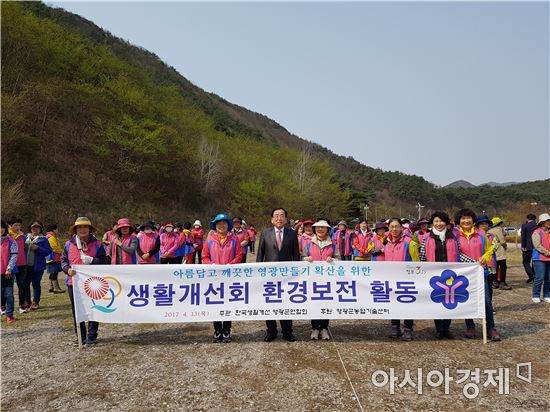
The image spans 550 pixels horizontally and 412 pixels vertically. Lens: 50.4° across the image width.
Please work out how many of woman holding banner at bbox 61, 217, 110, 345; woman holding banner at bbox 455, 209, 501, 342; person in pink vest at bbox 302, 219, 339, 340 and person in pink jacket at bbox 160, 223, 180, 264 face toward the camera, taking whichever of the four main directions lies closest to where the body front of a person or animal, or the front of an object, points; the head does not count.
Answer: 4

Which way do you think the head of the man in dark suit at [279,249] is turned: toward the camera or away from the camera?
toward the camera

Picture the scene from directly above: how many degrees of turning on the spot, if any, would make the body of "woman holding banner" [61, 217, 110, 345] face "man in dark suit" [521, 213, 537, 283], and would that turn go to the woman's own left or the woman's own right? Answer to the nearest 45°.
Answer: approximately 90° to the woman's own left

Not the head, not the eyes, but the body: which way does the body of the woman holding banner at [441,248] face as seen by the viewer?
toward the camera

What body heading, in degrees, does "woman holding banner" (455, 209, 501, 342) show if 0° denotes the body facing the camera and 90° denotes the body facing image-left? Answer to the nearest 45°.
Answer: approximately 0°

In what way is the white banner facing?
toward the camera

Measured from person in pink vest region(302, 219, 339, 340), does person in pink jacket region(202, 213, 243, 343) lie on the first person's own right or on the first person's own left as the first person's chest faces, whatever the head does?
on the first person's own right

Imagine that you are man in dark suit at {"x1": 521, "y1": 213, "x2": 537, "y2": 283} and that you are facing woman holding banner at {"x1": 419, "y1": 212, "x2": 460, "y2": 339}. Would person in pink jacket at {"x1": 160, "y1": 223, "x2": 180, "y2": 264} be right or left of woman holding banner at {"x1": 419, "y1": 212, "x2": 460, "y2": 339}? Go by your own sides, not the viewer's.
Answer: right

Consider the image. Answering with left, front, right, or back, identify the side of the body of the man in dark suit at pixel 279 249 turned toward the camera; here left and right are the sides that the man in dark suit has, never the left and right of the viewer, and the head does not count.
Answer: front

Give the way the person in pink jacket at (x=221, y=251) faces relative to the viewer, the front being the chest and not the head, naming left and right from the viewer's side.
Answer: facing the viewer

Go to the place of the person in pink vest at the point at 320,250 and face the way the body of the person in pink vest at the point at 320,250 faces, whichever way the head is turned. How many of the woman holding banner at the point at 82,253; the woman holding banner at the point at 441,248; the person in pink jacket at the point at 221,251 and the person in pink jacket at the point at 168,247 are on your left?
1
